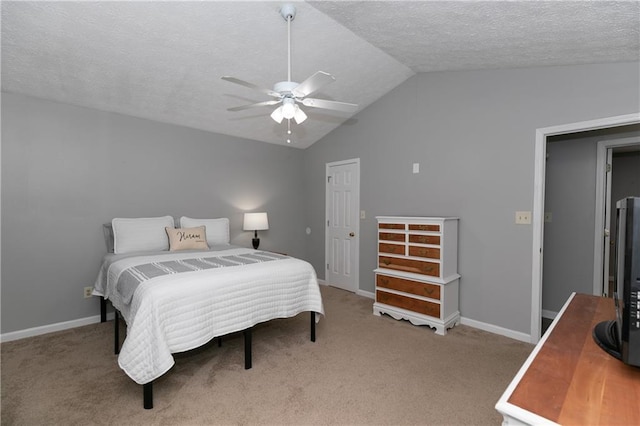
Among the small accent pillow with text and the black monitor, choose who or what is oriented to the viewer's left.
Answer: the black monitor

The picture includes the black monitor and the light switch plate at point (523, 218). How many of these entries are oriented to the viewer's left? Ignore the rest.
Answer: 1

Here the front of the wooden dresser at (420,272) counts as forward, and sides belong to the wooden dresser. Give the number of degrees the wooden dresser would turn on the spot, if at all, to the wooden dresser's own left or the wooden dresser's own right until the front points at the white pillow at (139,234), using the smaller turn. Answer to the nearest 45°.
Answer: approximately 45° to the wooden dresser's own right

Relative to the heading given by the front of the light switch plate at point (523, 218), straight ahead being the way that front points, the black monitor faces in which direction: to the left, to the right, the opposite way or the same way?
to the right

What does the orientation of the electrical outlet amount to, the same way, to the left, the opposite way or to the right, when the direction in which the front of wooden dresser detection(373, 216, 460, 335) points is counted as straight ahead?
to the left

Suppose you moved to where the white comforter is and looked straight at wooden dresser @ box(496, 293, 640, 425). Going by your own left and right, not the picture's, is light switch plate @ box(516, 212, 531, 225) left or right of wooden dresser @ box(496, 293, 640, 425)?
left

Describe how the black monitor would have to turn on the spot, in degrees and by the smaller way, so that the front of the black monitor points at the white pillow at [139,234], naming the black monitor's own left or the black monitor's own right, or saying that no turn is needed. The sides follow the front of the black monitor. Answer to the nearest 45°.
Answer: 0° — it already faces it

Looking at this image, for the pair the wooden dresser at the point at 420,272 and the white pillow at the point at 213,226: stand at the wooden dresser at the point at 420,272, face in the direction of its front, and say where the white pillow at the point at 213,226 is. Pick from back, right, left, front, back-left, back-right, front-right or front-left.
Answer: front-right

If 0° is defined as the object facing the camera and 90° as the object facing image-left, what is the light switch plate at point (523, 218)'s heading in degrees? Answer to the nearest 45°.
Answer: approximately 0°

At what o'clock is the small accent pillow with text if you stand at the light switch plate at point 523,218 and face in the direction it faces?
The small accent pillow with text is roughly at 2 o'clock from the light switch plate.

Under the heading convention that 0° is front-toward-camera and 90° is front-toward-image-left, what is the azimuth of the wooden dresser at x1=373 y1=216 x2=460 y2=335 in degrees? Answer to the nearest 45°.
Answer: approximately 45°

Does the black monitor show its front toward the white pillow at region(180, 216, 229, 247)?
yes

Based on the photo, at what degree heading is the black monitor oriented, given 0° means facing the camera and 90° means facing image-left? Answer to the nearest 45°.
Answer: approximately 90°
